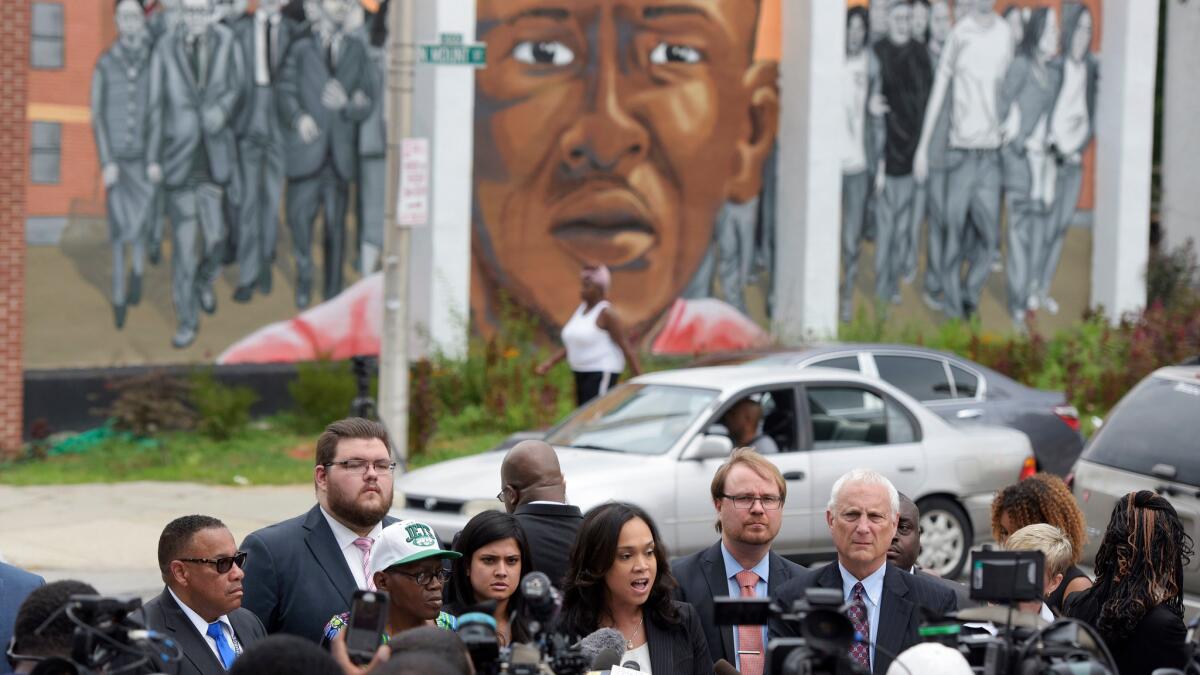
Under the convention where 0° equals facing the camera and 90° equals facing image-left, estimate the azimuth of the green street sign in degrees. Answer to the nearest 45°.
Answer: approximately 0°

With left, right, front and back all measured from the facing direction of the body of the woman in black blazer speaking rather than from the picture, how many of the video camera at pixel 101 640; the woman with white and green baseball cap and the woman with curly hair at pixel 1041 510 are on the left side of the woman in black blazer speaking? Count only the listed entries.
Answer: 1

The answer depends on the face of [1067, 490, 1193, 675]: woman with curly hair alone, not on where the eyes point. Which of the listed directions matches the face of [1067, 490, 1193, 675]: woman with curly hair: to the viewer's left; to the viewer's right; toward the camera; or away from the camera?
away from the camera

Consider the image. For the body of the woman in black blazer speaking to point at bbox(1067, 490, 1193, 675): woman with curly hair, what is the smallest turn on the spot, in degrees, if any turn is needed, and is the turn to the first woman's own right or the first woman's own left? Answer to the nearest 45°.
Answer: approximately 45° to the first woman's own left

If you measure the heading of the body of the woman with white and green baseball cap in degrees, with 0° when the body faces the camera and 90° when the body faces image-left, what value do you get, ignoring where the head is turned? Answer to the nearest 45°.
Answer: approximately 315°

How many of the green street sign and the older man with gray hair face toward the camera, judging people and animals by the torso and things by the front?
2

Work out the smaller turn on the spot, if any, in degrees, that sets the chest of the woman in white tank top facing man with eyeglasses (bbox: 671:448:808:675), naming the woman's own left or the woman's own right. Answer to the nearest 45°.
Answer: approximately 45° to the woman's own left

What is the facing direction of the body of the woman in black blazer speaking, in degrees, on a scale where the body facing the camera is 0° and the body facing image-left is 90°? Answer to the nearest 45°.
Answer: approximately 315°

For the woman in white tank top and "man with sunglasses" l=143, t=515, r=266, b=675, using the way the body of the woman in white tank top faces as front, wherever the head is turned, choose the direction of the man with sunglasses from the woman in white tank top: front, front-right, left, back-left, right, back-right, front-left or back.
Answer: front-left

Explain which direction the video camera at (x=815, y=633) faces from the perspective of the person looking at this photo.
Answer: facing away from the viewer

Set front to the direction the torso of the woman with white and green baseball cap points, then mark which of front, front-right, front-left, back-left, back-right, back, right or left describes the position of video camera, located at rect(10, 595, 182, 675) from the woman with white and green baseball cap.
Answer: right

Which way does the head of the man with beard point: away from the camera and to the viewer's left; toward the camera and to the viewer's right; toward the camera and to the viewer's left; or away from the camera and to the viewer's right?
toward the camera and to the viewer's right
